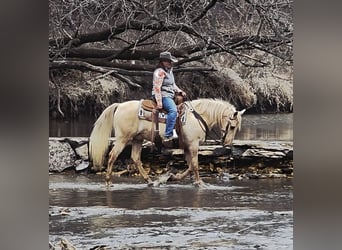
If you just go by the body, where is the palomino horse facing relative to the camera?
to the viewer's right
